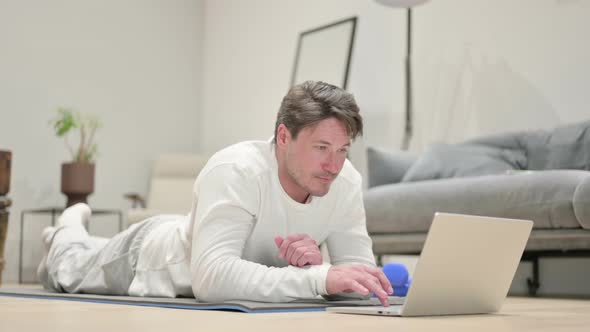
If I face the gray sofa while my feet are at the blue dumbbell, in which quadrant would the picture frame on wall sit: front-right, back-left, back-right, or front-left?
front-left

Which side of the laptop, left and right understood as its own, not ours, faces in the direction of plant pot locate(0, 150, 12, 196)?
front

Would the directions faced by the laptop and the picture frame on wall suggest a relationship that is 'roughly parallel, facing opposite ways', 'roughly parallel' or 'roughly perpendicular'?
roughly perpendicular

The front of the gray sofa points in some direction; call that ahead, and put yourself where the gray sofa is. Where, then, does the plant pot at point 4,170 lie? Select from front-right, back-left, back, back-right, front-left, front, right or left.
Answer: front-right

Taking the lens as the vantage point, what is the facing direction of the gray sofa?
facing the viewer and to the left of the viewer

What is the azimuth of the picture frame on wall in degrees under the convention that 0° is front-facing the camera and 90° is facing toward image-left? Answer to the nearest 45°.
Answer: approximately 45°

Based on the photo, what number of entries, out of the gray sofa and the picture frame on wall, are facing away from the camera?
0

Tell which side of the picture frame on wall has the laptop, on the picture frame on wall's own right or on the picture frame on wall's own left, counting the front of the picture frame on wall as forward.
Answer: on the picture frame on wall's own left

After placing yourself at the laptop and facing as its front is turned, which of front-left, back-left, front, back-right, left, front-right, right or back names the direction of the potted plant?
front

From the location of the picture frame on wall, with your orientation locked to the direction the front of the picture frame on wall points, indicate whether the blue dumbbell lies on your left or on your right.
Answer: on your left

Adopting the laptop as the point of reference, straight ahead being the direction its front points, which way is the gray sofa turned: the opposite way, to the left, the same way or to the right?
to the left

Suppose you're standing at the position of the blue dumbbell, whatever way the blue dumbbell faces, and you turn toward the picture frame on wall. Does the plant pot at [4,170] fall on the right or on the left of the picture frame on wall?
left

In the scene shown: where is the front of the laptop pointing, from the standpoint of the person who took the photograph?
facing away from the viewer and to the left of the viewer

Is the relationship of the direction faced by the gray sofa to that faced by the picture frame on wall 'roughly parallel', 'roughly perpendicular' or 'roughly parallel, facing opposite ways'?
roughly parallel

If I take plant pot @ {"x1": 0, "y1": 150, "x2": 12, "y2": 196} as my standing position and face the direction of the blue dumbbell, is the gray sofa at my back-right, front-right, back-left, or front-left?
front-left
